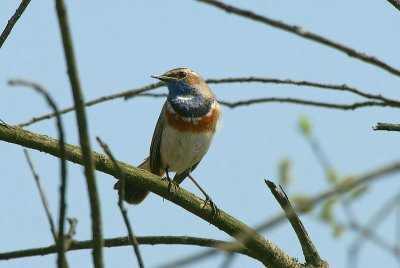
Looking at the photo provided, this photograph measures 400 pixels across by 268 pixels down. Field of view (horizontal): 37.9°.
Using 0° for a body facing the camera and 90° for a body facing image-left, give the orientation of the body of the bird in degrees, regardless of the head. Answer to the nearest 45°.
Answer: approximately 315°

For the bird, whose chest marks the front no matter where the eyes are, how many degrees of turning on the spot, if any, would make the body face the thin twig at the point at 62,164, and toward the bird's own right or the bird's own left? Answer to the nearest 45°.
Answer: approximately 45° to the bird's own right
